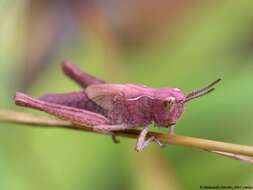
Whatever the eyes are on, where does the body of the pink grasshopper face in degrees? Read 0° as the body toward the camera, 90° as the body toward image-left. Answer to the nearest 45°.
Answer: approximately 270°
